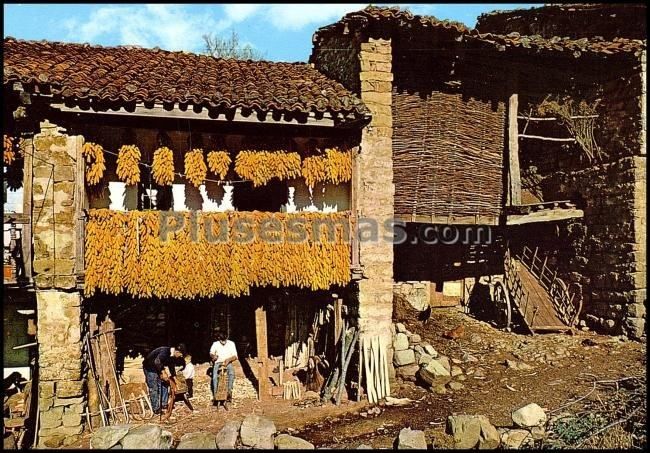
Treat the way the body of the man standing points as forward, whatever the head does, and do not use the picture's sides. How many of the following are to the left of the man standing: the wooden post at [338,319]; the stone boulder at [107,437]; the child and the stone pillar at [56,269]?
1

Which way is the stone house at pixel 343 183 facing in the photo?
toward the camera

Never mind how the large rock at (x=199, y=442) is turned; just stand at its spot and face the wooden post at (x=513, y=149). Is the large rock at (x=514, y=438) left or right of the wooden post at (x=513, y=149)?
right

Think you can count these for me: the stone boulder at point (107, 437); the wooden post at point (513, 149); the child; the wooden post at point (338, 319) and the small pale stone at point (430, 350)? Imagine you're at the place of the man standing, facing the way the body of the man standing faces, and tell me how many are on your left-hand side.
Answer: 3

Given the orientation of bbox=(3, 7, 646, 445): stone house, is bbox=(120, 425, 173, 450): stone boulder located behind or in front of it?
in front

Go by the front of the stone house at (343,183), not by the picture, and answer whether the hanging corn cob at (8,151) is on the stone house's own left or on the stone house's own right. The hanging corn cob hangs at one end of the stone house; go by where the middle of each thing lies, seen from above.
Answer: on the stone house's own right

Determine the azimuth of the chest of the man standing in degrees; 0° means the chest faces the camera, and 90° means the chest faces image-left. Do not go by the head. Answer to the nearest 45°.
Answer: approximately 0°

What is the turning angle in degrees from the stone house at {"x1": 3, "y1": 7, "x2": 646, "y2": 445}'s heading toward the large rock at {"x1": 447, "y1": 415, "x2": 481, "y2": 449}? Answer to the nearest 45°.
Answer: approximately 45° to its left

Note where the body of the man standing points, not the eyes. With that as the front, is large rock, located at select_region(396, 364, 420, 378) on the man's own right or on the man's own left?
on the man's own left

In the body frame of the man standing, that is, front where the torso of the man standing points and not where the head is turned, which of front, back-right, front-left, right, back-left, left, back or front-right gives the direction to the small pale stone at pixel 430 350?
left

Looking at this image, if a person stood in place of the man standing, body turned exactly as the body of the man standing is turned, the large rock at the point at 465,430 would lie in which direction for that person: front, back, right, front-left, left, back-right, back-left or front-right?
front-left
